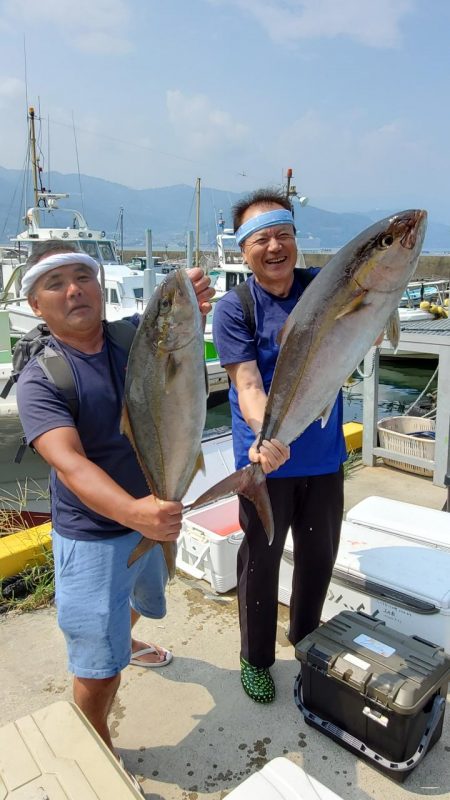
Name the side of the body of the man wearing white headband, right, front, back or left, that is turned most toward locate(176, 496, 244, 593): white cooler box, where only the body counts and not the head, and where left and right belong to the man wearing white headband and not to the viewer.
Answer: left

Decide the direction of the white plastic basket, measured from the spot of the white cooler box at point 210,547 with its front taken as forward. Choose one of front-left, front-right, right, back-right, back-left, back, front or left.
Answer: back

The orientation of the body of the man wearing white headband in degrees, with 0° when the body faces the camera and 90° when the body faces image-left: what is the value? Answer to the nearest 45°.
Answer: approximately 315°

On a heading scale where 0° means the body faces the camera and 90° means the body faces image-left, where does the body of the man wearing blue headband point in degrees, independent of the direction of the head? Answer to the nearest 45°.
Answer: approximately 0°

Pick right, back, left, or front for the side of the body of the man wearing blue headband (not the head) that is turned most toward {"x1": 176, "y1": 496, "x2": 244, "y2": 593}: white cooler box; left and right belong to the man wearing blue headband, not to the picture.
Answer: back

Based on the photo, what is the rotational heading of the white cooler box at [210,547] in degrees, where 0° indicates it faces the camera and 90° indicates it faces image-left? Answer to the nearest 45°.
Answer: approximately 45°

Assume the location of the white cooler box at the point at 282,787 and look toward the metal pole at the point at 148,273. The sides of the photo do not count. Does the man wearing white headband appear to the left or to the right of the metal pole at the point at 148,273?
left
